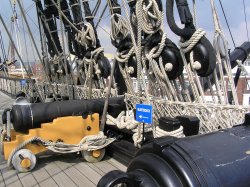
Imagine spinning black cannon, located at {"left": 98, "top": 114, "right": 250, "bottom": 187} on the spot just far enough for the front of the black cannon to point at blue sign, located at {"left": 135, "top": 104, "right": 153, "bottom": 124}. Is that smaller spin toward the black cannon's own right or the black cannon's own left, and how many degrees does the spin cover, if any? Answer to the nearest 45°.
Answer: approximately 45° to the black cannon's own left

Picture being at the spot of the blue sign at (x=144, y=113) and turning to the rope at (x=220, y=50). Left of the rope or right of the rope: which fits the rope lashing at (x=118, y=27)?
left

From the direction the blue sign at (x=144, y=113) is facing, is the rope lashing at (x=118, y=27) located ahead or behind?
behind

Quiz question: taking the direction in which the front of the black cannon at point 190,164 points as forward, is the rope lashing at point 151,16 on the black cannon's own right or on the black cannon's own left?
on the black cannon's own left

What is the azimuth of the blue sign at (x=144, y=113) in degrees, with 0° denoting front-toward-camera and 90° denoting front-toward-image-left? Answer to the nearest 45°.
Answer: approximately 0°

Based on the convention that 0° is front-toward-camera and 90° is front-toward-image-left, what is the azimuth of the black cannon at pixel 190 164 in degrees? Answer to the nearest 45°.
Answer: approximately 225°

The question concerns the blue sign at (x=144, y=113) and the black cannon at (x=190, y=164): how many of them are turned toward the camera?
1
